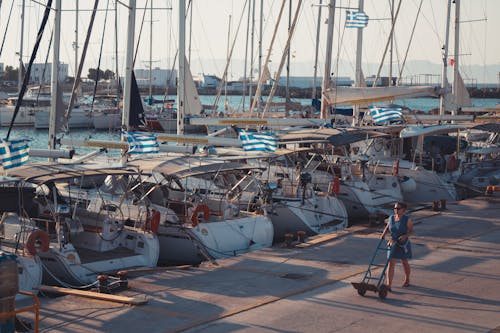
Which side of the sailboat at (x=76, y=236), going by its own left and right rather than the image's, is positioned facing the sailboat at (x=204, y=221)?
right

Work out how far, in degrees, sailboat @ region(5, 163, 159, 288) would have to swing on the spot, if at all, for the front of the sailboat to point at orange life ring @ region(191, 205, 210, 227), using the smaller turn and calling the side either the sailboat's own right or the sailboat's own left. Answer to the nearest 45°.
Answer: approximately 90° to the sailboat's own right

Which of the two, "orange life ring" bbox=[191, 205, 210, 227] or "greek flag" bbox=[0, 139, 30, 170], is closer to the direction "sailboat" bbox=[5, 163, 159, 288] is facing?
the greek flag

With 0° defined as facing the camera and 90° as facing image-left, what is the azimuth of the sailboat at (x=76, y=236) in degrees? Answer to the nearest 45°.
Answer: approximately 135°

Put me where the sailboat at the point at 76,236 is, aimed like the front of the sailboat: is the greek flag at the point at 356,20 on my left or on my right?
on my right

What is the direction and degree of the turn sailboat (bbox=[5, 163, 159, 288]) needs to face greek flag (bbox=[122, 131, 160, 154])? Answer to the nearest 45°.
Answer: approximately 45° to its right

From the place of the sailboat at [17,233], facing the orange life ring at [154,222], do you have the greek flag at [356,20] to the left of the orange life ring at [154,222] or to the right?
left
